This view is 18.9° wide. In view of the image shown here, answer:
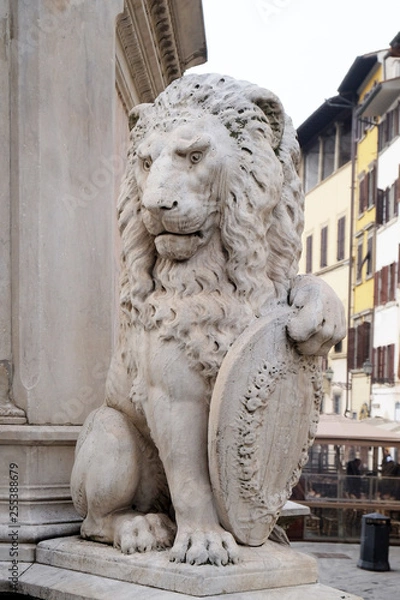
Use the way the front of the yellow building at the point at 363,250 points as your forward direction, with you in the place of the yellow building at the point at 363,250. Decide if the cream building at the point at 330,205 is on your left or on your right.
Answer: on your right

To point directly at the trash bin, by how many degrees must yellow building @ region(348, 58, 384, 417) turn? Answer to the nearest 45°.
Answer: approximately 45° to its left

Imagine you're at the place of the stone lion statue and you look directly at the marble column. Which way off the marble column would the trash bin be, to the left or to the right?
right

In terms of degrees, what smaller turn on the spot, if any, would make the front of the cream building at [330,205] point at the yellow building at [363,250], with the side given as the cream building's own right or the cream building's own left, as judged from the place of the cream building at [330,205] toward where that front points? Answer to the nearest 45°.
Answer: approximately 45° to the cream building's own left

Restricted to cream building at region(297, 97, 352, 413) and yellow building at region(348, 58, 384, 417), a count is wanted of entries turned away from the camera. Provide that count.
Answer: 0

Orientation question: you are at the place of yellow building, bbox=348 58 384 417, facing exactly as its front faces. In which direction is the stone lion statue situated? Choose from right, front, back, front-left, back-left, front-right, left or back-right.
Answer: front-left

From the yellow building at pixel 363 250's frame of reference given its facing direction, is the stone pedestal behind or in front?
in front

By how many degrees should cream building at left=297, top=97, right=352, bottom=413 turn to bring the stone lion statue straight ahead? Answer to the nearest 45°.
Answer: approximately 45° to its left

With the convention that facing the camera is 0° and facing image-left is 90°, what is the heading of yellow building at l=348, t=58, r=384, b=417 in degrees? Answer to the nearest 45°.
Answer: approximately 45°

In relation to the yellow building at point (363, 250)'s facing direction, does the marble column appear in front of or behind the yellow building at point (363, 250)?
in front

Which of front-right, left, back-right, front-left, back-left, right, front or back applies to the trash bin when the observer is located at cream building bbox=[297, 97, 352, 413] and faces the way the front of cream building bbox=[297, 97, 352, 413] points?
front-left
